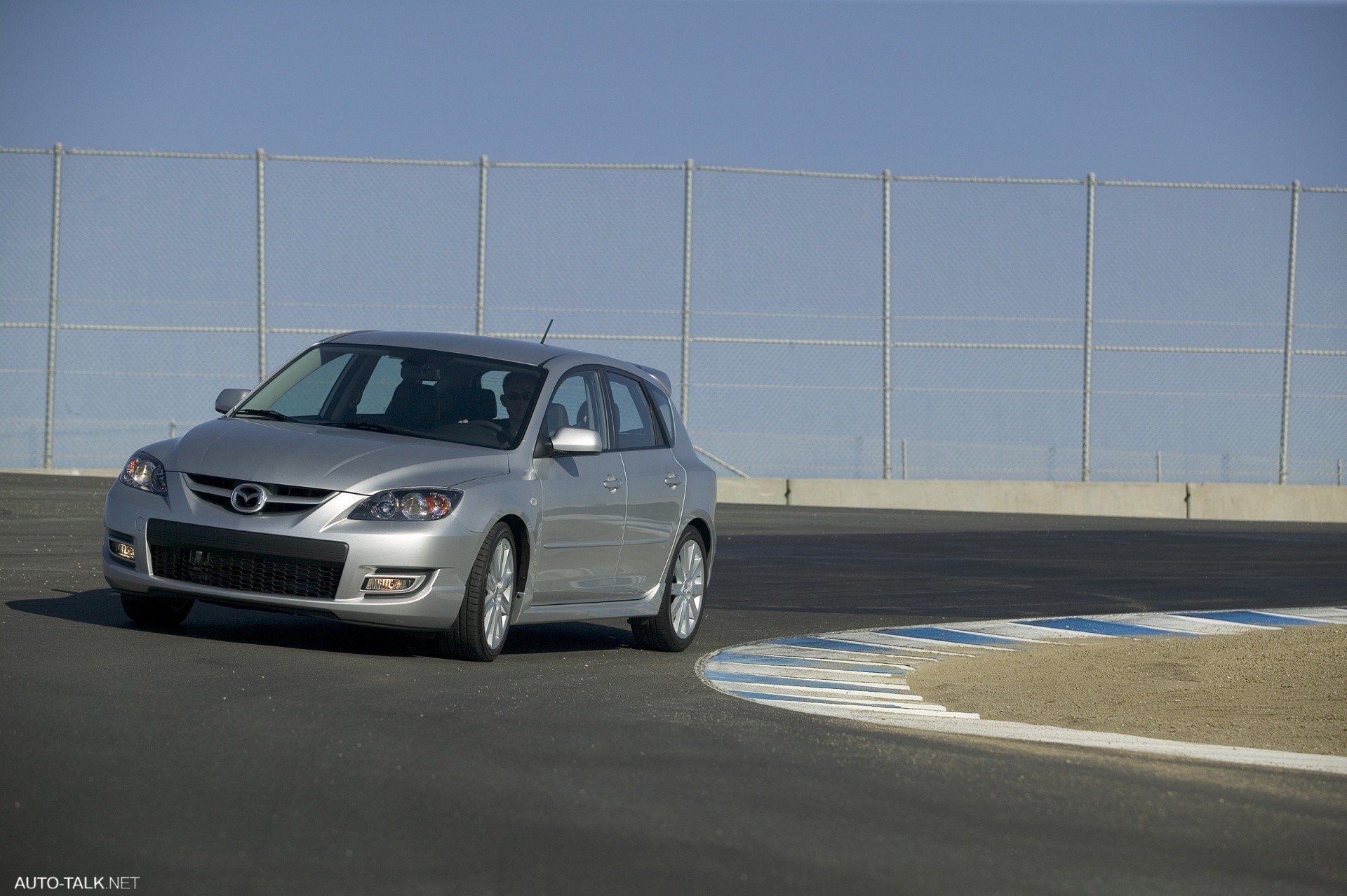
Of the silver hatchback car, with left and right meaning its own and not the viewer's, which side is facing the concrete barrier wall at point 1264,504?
back

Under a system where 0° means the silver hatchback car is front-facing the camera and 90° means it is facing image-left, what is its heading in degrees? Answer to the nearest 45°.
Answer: approximately 45°

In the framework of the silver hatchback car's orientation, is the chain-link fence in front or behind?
behind
